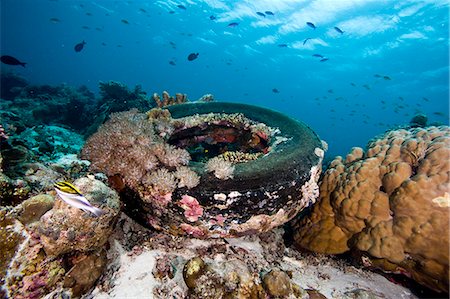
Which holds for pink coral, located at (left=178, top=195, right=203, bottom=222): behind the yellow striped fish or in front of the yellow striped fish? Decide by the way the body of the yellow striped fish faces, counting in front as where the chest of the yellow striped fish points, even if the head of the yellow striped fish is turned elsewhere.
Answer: behind

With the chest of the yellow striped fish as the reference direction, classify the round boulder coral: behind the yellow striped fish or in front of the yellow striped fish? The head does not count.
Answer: behind

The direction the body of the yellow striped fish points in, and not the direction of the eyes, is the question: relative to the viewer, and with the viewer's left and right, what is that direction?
facing to the left of the viewer

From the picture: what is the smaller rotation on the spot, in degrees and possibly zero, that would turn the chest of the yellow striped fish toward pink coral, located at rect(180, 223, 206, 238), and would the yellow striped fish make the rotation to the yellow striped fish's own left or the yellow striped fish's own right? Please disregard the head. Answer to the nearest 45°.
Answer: approximately 180°

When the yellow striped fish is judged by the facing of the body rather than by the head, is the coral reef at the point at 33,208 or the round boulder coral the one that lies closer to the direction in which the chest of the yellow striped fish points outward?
the coral reef

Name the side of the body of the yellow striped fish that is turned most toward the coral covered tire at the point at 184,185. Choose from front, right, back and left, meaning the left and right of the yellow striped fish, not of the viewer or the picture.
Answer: back

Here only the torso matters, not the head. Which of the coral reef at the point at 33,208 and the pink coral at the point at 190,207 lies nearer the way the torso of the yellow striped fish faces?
the coral reef
